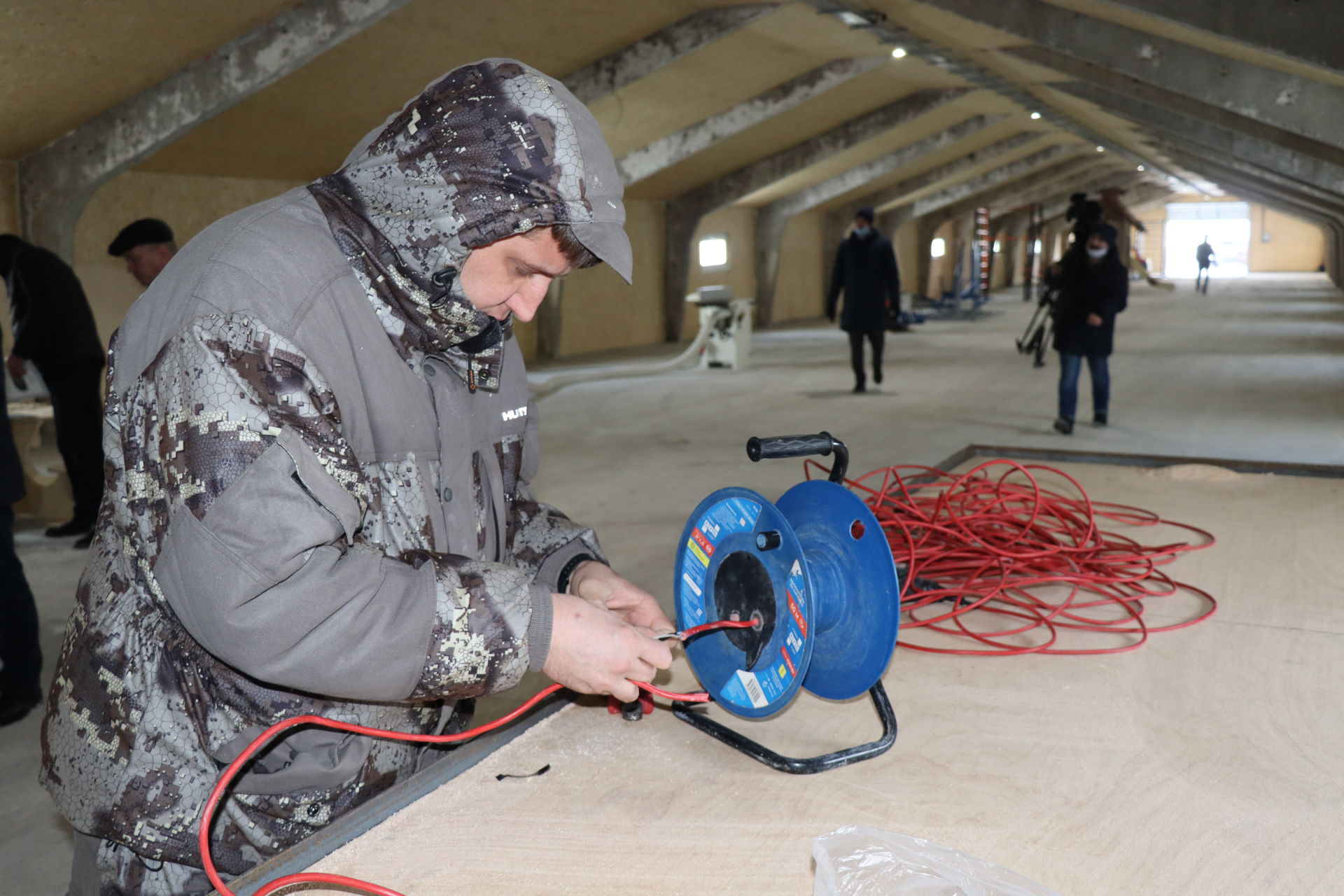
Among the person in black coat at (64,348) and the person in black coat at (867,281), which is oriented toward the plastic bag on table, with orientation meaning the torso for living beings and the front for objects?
the person in black coat at (867,281)

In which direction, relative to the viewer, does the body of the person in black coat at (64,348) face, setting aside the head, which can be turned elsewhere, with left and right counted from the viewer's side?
facing to the left of the viewer

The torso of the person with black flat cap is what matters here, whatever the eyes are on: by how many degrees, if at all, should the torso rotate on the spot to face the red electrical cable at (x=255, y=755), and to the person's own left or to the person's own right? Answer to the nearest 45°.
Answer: approximately 45° to the person's own left

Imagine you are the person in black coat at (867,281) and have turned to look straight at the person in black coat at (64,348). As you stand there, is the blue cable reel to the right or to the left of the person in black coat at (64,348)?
left

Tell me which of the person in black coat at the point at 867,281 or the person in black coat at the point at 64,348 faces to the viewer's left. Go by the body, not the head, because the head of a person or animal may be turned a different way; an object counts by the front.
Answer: the person in black coat at the point at 64,348

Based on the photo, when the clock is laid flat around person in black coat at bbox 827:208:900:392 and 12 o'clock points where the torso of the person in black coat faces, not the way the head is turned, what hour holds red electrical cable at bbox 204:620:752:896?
The red electrical cable is roughly at 12 o'clock from the person in black coat.

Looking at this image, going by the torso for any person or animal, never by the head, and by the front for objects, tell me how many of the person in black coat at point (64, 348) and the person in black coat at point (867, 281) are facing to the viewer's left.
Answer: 1

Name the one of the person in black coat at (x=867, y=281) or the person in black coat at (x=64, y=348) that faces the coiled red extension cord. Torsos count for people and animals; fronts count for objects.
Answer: the person in black coat at (x=867, y=281)

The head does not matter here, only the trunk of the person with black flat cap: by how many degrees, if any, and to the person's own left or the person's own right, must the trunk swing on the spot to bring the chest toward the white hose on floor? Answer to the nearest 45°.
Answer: approximately 180°
